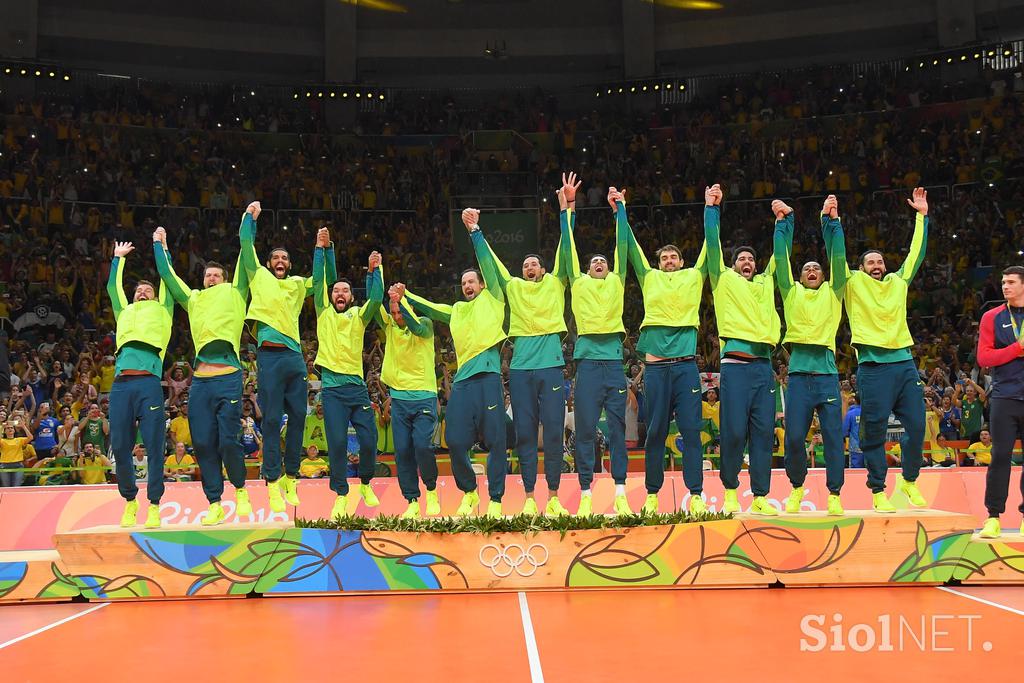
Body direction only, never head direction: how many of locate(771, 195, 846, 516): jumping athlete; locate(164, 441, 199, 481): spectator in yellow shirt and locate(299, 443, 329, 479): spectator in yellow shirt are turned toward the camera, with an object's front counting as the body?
3

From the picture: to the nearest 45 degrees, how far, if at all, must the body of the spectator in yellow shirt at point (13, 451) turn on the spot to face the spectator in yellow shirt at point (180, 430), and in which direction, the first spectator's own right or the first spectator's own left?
approximately 90° to the first spectator's own left

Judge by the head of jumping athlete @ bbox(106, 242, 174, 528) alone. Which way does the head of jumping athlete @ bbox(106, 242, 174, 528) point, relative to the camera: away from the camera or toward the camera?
toward the camera

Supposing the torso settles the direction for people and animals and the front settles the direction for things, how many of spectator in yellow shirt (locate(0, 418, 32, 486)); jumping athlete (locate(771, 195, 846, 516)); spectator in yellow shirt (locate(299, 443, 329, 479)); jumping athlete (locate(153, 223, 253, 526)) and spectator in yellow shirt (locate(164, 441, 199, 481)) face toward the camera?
5

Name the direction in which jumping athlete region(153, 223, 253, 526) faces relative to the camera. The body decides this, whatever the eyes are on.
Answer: toward the camera

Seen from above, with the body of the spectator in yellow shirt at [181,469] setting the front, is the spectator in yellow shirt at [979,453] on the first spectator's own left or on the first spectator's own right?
on the first spectator's own left

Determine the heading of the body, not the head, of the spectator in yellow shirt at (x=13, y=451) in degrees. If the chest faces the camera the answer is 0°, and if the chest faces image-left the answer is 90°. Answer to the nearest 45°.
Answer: approximately 0°

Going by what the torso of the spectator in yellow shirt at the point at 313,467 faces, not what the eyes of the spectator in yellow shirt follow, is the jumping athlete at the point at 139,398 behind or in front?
in front

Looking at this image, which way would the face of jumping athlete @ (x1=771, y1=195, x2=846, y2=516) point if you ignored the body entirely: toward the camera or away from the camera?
toward the camera

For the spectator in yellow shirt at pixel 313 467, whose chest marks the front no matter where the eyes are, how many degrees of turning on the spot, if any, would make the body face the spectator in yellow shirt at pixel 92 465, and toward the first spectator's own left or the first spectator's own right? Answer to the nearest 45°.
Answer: approximately 90° to the first spectator's own right

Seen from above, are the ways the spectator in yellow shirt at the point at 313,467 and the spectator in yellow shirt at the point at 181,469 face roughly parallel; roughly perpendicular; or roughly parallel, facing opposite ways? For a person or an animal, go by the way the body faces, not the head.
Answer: roughly parallel

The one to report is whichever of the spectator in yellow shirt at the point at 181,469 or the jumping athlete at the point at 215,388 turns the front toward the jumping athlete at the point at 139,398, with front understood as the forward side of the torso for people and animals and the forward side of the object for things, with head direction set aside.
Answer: the spectator in yellow shirt

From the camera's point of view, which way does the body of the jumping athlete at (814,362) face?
toward the camera

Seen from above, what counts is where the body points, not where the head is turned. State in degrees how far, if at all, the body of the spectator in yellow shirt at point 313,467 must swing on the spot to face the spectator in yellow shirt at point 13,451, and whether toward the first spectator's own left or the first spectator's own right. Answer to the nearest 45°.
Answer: approximately 90° to the first spectator's own right
